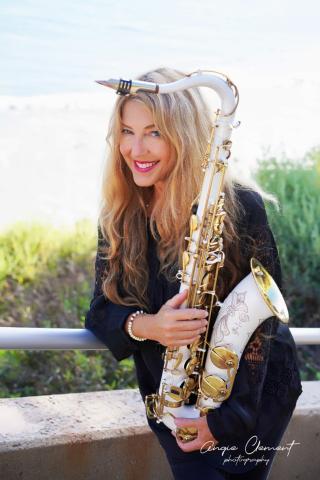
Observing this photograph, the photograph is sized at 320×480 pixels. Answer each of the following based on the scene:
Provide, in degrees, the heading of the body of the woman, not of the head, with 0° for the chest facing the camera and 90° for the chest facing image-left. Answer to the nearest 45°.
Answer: approximately 0°
